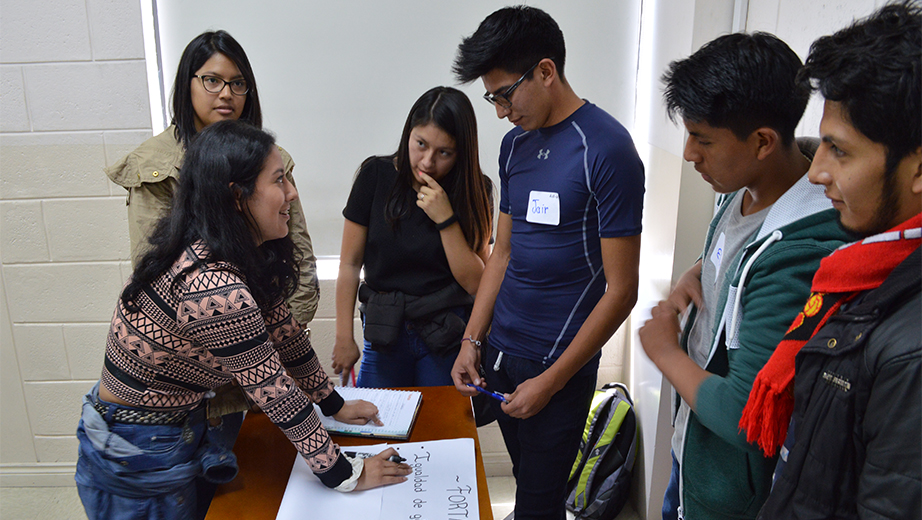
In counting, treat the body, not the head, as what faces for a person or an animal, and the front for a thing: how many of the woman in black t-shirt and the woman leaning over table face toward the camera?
1

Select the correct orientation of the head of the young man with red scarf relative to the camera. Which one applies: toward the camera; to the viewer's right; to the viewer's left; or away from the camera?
to the viewer's left

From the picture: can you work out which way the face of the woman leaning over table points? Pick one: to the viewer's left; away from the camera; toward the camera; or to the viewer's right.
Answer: to the viewer's right

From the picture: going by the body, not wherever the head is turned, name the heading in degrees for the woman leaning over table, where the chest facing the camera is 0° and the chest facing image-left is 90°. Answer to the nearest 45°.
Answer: approximately 270°

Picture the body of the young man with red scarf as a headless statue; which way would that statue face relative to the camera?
to the viewer's left

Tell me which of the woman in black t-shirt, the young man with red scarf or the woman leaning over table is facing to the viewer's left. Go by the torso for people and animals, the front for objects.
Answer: the young man with red scarf
